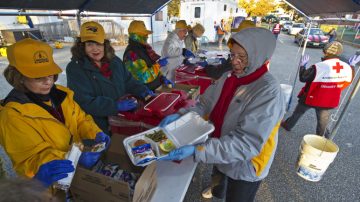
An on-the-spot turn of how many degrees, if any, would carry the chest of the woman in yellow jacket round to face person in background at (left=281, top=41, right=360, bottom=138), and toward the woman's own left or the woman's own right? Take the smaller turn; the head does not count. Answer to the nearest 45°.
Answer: approximately 45° to the woman's own left

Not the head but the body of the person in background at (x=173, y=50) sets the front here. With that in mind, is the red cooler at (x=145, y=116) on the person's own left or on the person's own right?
on the person's own right

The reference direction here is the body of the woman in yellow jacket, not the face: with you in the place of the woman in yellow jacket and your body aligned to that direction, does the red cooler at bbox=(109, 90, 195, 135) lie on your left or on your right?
on your left

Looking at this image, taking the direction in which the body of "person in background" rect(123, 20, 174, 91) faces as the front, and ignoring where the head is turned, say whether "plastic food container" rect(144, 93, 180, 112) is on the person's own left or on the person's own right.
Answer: on the person's own right

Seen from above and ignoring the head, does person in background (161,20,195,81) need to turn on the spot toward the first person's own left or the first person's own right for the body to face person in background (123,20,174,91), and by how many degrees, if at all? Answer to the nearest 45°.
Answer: approximately 90° to the first person's own right

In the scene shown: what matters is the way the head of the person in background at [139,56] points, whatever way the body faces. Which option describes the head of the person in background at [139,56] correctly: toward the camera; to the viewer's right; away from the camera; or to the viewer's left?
to the viewer's right

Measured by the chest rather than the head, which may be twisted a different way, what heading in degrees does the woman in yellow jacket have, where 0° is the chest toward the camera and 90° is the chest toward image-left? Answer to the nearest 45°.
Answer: approximately 315°

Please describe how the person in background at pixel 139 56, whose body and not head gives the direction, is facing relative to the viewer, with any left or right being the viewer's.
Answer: facing to the right of the viewer
